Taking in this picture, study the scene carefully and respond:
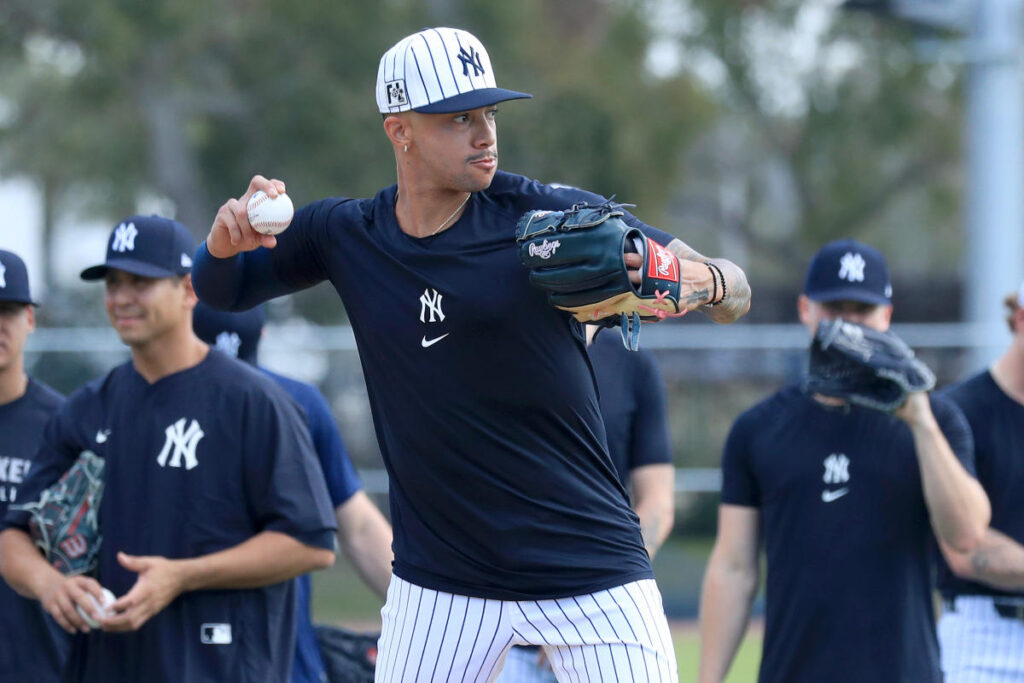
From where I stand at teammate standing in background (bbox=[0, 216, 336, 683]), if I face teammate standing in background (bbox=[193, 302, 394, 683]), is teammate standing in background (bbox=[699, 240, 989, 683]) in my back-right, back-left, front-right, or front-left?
front-right

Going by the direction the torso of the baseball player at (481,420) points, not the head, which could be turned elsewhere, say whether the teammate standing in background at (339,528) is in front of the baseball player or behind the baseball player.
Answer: behind

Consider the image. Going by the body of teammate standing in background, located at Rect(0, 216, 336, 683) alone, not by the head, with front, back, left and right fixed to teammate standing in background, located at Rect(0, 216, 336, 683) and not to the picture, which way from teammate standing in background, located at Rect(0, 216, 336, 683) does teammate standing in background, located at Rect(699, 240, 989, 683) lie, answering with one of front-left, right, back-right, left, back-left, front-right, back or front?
back-left

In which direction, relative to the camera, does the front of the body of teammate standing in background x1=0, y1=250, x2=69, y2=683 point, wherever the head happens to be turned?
toward the camera

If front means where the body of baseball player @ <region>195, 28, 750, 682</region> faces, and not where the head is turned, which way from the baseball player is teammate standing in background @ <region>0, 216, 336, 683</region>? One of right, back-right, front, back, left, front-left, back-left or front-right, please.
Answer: back-right

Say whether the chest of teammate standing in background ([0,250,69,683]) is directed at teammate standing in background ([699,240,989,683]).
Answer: no

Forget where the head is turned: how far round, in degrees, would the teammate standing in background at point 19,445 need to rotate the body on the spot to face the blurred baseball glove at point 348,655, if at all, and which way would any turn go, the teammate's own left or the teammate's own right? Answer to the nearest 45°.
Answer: approximately 90° to the teammate's own left

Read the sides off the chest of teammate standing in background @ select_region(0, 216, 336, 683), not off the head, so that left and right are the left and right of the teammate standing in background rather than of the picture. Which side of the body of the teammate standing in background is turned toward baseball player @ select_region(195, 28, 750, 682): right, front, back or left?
left

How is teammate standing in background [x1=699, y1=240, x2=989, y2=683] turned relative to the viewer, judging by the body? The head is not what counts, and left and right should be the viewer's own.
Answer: facing the viewer

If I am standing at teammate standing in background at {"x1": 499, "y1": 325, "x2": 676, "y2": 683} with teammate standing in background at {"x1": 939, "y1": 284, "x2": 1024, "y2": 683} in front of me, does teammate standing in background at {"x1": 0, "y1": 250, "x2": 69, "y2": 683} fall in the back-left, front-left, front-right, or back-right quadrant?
back-right

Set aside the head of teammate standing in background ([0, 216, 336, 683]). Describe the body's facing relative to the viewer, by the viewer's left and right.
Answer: facing the viewer and to the left of the viewer

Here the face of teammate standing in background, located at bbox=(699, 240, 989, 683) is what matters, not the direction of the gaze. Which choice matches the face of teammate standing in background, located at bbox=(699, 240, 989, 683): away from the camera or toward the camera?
toward the camera

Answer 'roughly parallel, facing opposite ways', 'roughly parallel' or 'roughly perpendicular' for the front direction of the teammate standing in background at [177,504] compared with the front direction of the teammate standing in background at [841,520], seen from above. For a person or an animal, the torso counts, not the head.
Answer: roughly parallel

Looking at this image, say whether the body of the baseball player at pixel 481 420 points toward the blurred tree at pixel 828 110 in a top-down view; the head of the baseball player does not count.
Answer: no

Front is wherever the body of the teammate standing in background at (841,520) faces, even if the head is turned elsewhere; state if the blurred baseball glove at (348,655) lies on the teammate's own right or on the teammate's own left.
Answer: on the teammate's own right
